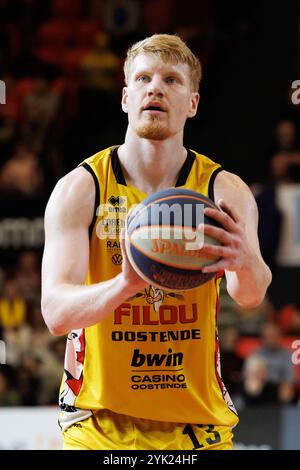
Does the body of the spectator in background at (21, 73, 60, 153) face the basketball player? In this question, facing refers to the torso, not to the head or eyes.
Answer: yes

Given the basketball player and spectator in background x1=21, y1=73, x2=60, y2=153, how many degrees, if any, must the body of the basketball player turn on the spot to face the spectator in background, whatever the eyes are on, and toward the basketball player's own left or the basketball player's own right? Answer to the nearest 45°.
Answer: approximately 180°

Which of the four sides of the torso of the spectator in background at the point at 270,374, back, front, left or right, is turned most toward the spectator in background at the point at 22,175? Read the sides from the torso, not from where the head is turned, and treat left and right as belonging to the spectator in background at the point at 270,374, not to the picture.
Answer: right

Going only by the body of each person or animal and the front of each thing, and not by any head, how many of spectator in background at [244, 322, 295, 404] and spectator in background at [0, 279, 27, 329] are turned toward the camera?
2

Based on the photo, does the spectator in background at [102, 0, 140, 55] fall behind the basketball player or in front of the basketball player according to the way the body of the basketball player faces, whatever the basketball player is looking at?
behind

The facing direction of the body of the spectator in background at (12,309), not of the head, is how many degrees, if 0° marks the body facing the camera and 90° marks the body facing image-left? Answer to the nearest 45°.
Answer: approximately 0°

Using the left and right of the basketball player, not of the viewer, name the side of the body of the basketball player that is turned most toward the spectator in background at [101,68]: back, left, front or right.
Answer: back
